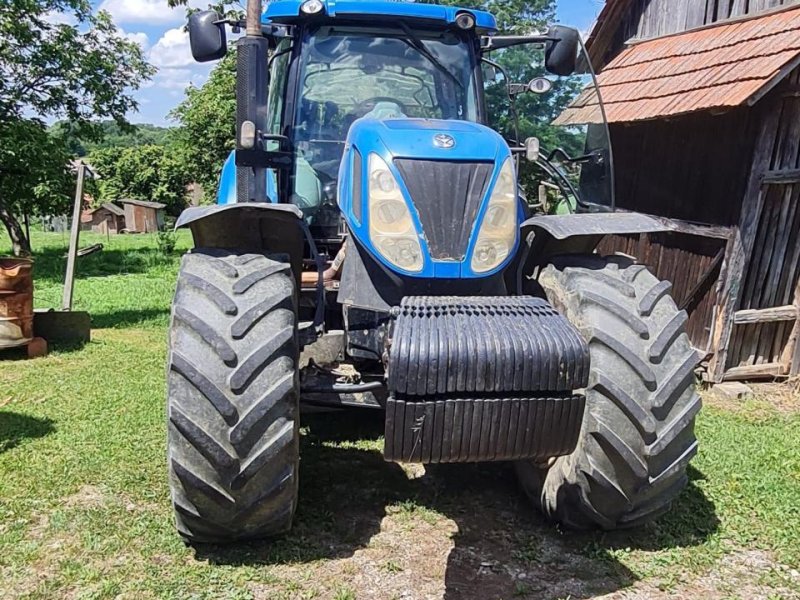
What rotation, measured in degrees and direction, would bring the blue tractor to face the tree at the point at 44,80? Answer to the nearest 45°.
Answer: approximately 135° to its right

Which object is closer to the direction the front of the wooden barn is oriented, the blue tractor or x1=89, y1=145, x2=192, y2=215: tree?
the blue tractor

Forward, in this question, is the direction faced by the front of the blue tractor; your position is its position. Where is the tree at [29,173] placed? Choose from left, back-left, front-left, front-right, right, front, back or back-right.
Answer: back-right

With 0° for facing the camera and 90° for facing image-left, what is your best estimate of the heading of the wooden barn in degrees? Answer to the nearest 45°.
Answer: approximately 45°

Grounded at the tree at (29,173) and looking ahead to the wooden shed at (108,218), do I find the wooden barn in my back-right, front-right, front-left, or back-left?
back-right
